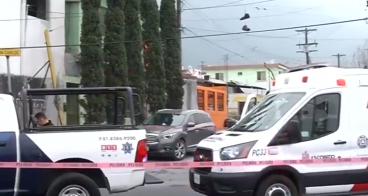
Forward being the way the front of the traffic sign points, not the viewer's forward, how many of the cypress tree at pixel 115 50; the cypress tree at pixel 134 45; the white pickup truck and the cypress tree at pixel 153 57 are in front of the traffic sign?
1

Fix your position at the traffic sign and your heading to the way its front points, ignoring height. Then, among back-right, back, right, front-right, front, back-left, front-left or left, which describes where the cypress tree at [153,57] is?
back-left

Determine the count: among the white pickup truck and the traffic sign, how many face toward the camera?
1

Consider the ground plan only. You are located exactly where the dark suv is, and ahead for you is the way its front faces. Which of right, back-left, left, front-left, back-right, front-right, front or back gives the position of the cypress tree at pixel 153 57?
back-right

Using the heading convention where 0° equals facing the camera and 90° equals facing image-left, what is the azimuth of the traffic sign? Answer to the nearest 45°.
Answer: approximately 0°

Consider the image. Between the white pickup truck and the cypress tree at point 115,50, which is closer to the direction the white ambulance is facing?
the white pickup truck

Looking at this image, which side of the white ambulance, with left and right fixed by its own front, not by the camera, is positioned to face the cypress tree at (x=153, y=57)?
right

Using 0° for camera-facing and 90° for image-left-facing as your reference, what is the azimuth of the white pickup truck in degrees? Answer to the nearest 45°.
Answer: approximately 90°

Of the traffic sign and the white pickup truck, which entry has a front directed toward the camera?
the traffic sign

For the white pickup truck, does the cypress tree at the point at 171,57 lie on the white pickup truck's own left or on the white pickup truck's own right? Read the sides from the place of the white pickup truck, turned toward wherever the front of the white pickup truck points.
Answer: on the white pickup truck's own right

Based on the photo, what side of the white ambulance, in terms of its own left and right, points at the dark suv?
right
